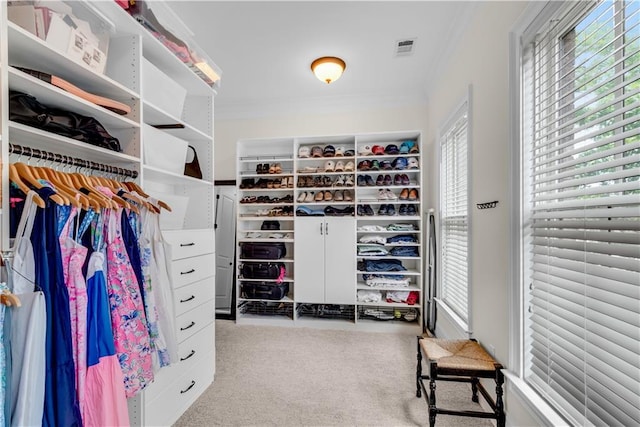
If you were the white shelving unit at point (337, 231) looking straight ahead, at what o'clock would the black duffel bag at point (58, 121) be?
The black duffel bag is roughly at 1 o'clock from the white shelving unit.

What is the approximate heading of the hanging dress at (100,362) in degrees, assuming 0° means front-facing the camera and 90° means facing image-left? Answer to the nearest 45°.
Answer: approximately 315°

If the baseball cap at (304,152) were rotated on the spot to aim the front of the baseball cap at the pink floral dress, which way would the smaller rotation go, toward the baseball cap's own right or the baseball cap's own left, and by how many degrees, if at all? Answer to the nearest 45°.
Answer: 0° — it already faces it

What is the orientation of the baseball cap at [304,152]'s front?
toward the camera

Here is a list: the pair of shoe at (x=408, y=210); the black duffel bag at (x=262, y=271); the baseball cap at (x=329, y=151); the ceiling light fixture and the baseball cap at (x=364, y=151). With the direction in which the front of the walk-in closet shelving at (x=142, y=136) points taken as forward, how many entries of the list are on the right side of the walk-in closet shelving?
0

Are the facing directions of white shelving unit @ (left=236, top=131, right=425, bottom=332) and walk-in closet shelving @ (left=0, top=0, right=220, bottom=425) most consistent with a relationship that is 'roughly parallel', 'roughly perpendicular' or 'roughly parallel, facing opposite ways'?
roughly perpendicular

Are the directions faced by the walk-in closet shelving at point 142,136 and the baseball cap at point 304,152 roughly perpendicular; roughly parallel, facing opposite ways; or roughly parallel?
roughly perpendicular

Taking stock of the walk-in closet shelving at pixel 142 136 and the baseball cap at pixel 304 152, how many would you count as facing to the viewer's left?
0

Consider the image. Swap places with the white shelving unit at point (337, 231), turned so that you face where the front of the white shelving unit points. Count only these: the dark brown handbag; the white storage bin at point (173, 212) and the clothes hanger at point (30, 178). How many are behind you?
0

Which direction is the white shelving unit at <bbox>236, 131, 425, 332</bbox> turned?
toward the camera

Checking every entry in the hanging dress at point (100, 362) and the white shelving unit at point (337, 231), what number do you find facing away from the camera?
0

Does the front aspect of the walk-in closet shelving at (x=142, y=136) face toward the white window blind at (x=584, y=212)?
yes

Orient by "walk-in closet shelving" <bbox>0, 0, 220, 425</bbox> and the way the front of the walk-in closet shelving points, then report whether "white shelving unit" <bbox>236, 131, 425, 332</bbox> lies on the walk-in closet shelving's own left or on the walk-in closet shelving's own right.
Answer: on the walk-in closet shelving's own left

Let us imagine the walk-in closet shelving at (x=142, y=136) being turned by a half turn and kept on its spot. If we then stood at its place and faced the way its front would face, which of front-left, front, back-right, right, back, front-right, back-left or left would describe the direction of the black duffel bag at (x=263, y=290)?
right

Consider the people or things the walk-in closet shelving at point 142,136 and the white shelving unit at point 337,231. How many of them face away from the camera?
0

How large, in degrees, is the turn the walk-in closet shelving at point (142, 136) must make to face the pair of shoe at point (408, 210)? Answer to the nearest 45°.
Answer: approximately 45° to its left

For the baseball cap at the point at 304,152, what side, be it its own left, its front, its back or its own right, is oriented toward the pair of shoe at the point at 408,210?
left
